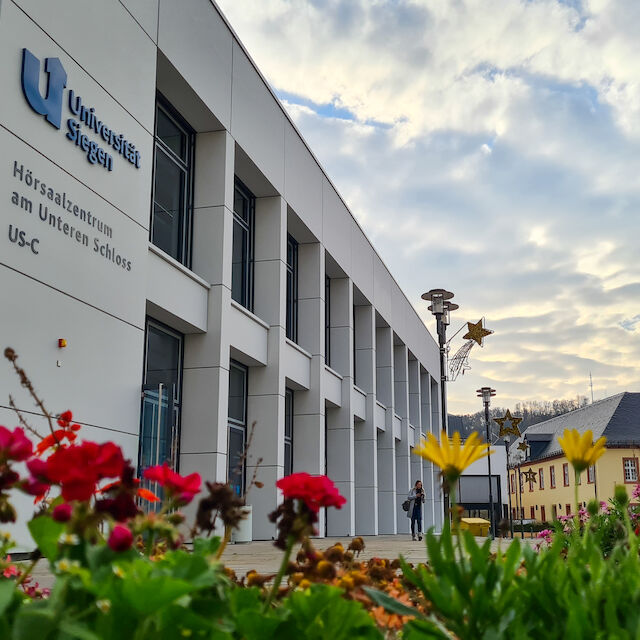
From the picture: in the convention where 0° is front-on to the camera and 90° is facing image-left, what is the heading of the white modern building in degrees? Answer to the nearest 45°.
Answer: approximately 315°

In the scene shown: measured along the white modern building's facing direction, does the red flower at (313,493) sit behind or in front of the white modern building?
in front

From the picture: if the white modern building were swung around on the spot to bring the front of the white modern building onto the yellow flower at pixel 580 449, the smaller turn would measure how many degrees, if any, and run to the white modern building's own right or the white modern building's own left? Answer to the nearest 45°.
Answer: approximately 45° to the white modern building's own right

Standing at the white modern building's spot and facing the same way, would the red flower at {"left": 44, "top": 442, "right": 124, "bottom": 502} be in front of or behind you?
in front

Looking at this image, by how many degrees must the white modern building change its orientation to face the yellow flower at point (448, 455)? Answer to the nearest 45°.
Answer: approximately 45° to its right
